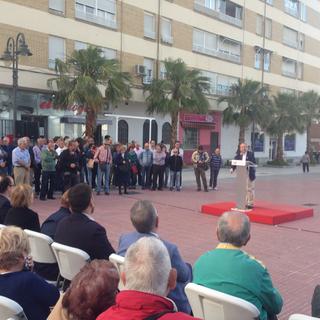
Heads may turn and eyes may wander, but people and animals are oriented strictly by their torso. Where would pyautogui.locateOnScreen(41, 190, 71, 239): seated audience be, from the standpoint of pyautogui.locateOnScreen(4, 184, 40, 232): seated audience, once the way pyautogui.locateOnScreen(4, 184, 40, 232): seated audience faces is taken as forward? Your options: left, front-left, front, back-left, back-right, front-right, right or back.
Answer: right

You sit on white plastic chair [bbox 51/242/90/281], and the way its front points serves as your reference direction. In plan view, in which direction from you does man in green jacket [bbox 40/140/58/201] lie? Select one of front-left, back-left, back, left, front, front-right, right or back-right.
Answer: front-left

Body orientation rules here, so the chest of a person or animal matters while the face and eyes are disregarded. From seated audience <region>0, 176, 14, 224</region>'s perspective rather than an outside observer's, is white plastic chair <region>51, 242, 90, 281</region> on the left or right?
on their right

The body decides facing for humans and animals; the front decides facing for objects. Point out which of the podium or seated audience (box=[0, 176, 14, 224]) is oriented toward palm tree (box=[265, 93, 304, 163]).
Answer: the seated audience

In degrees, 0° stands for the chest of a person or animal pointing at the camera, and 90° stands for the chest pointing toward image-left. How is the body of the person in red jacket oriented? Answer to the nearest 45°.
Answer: approximately 180°

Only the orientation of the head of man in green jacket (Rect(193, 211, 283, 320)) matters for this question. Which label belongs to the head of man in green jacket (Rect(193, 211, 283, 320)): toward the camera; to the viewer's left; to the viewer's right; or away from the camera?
away from the camera

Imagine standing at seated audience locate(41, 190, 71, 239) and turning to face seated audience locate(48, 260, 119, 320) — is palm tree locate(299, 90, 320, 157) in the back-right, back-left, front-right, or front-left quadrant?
back-left

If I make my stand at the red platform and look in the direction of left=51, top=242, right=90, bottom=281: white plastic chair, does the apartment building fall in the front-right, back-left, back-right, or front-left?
back-right

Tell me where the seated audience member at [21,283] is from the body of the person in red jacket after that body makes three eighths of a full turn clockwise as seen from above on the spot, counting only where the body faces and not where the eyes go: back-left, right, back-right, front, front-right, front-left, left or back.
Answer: back

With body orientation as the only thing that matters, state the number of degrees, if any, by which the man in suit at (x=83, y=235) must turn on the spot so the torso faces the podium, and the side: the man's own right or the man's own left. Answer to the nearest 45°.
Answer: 0° — they already face it

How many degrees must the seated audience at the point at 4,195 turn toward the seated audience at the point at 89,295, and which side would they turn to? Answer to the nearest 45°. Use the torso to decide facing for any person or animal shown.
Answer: approximately 135° to their right

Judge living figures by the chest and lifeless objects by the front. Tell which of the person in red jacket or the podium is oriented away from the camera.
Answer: the person in red jacket

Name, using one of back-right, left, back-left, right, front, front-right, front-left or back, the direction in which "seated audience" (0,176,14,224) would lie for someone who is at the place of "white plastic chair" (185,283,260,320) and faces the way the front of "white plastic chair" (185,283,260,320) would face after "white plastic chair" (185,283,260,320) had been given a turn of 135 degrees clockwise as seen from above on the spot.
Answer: back-right

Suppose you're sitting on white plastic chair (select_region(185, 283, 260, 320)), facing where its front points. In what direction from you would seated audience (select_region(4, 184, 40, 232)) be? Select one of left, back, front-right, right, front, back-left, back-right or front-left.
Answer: left

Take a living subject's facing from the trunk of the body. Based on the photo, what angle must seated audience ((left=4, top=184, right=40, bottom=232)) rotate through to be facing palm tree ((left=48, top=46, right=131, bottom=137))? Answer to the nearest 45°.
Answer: approximately 45° to their left

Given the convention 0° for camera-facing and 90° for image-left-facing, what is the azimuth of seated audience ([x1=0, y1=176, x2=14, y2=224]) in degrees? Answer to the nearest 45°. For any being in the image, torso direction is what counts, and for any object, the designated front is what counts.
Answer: approximately 225°

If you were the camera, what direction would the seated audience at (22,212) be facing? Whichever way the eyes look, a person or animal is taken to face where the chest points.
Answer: facing away from the viewer and to the right of the viewer

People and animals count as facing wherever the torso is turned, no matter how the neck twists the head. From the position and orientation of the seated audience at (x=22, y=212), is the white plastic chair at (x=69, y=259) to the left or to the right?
on their right
